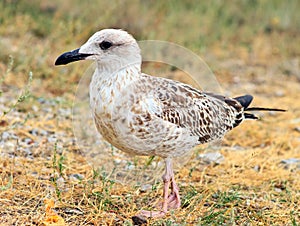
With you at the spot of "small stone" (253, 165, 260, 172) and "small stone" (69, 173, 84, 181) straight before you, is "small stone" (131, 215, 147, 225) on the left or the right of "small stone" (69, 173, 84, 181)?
left

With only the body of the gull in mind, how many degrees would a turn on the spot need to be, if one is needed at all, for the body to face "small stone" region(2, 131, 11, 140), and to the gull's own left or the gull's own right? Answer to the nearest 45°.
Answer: approximately 45° to the gull's own right

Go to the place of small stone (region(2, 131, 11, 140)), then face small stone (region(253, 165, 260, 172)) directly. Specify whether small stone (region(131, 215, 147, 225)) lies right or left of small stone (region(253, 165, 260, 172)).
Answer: right

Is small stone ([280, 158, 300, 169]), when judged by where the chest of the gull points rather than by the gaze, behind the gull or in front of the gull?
behind

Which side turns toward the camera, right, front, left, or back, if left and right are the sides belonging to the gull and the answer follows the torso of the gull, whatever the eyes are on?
left

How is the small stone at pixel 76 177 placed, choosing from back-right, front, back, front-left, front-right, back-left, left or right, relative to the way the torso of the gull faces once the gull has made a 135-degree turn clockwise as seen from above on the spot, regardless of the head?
left

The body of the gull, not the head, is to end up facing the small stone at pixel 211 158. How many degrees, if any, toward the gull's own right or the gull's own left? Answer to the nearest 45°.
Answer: approximately 135° to the gull's own right

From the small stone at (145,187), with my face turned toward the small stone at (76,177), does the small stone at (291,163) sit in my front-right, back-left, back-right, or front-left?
back-right

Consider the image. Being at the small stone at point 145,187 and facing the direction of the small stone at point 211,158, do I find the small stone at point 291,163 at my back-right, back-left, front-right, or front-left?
front-right
